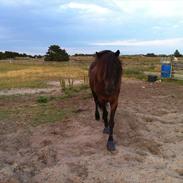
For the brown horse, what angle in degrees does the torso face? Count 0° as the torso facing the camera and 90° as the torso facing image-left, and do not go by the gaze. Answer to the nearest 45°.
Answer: approximately 0°

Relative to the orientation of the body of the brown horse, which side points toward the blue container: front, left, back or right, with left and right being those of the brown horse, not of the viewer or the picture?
back
